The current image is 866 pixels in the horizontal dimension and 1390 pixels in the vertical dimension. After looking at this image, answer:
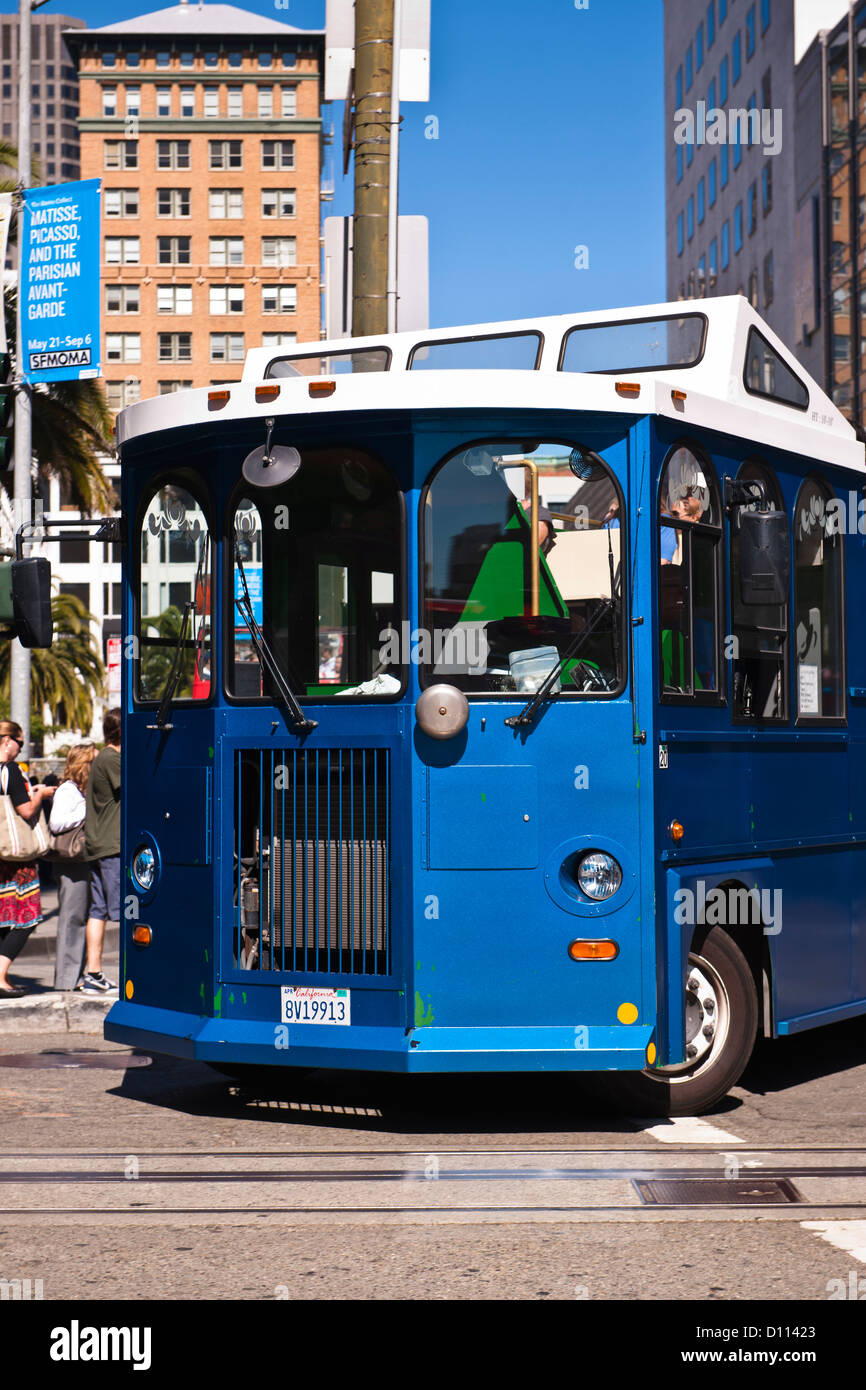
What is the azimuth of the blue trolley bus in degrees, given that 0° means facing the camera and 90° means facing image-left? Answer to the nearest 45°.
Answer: approximately 45°

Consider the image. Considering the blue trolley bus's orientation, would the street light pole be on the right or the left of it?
on its right
